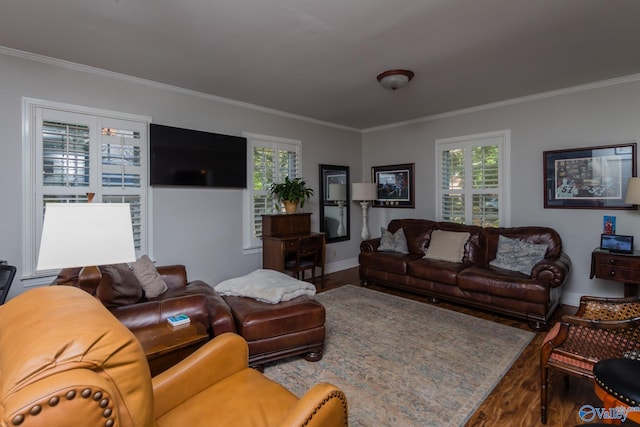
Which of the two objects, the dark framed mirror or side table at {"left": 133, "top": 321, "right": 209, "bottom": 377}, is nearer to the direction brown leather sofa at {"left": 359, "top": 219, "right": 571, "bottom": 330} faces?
the side table

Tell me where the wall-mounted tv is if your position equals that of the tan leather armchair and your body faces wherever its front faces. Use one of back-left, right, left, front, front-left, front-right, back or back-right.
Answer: front-left

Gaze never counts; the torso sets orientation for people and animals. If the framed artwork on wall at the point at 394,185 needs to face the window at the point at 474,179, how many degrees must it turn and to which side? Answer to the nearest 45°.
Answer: approximately 90° to its left

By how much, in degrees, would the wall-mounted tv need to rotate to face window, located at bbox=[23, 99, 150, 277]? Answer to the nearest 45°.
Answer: approximately 135° to its right

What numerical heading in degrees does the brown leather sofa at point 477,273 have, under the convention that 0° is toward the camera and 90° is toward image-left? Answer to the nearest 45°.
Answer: approximately 45°

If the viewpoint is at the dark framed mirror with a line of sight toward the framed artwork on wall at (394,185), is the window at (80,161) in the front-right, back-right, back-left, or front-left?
back-right

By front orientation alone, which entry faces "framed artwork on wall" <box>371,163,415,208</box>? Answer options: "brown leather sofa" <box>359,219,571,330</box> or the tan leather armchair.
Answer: the tan leather armchair

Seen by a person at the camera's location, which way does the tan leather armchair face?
facing away from the viewer and to the right of the viewer

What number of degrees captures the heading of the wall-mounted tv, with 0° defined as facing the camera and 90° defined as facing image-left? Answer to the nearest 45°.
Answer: approximately 315°
